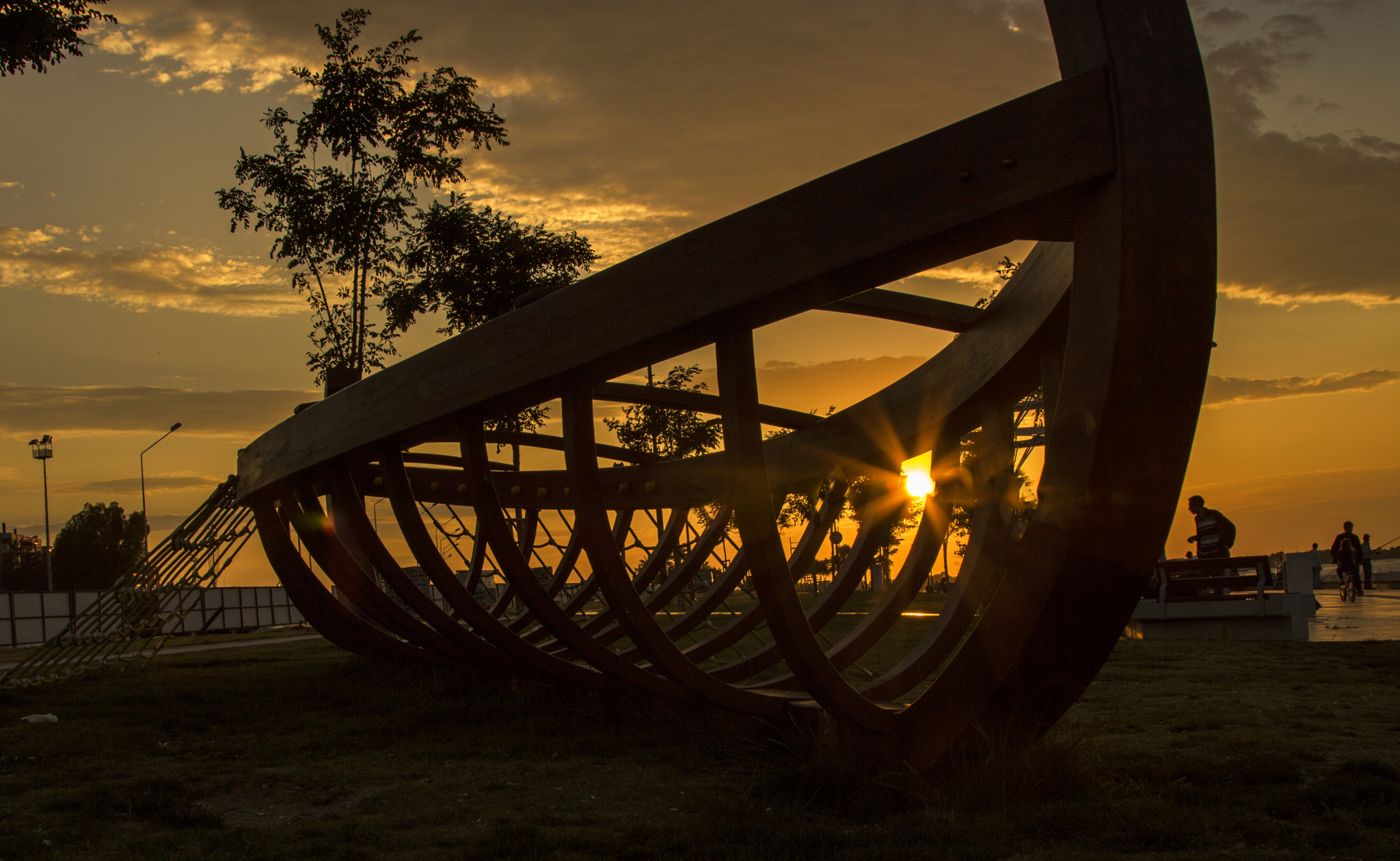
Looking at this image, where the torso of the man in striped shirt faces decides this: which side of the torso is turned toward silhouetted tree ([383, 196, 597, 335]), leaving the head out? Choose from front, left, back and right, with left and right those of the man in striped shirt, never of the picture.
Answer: front

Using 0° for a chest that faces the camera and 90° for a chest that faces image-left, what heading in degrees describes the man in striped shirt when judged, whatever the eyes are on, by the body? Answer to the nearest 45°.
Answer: approximately 90°

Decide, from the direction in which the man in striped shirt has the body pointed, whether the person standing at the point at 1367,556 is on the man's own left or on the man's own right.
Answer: on the man's own right
